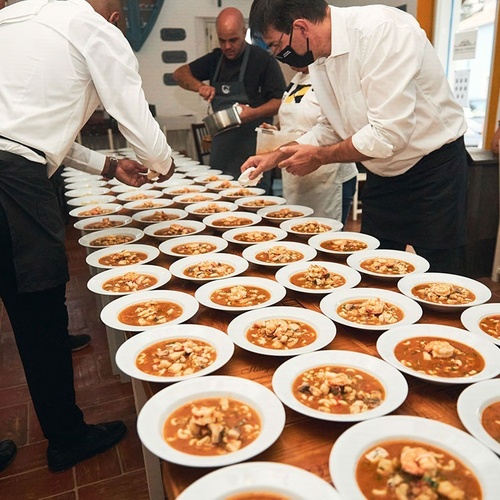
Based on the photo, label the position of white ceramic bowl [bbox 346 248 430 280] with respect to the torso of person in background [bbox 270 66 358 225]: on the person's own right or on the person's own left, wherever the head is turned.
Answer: on the person's own left

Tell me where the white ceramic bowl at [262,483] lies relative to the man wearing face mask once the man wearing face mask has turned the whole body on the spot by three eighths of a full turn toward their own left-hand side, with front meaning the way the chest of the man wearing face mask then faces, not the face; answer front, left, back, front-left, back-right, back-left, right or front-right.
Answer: front-right

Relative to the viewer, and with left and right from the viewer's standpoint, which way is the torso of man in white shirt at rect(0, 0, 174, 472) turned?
facing away from the viewer and to the right of the viewer

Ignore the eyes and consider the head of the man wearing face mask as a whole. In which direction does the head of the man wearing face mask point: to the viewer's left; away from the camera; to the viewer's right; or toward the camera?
to the viewer's left

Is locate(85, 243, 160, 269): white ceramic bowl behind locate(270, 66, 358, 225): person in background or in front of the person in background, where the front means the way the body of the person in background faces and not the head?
in front

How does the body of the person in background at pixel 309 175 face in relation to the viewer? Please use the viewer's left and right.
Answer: facing the viewer and to the left of the viewer

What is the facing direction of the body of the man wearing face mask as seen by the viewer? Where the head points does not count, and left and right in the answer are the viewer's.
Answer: facing to the left of the viewer

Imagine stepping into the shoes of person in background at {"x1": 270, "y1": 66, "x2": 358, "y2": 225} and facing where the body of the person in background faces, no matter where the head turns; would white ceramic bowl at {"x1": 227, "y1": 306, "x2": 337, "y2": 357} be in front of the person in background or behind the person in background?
in front

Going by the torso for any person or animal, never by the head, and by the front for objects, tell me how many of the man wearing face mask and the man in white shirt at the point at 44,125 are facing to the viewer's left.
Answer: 1

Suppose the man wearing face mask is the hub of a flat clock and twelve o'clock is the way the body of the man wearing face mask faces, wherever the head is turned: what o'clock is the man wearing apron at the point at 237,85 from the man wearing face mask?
The man wearing apron is roughly at 2 o'clock from the man wearing face mask.
